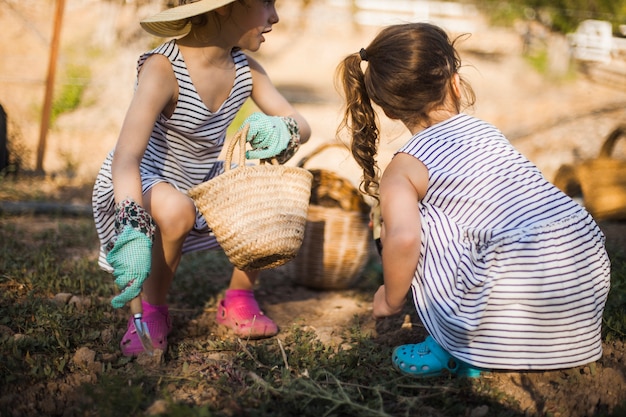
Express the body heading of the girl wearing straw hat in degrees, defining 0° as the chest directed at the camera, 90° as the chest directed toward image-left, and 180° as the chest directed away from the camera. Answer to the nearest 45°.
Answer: approximately 315°

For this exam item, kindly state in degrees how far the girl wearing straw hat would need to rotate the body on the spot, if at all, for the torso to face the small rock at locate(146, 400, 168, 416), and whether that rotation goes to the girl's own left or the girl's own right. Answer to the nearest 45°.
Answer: approximately 45° to the girl's own right

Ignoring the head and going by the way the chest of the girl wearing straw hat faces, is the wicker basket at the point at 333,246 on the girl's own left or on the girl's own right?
on the girl's own left

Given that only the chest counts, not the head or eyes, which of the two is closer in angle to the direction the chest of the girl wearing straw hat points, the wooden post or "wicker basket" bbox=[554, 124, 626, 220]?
the wicker basket

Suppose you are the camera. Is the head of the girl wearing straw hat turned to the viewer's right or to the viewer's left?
to the viewer's right

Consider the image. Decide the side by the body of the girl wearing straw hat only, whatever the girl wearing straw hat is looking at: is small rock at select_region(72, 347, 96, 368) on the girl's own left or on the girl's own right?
on the girl's own right
